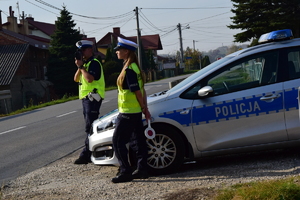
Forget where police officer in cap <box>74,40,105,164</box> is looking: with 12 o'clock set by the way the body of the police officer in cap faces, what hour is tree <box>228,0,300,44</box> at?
The tree is roughly at 4 o'clock from the police officer in cap.

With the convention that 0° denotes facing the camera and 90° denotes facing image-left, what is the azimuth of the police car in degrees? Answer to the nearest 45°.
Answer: approximately 90°

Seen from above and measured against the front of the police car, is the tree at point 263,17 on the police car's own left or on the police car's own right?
on the police car's own right

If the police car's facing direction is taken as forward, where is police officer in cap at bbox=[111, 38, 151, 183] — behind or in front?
in front

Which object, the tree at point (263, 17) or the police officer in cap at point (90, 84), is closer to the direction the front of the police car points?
the police officer in cap

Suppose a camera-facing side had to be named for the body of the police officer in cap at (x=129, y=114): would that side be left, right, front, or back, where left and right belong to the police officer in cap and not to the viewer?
left

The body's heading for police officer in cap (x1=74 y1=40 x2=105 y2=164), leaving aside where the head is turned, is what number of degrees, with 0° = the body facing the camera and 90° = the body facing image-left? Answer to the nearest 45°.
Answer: approximately 90°

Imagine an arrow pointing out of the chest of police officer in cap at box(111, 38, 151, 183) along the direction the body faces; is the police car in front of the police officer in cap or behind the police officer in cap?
behind

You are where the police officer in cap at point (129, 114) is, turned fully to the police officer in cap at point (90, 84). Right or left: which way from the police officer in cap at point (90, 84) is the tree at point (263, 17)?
right

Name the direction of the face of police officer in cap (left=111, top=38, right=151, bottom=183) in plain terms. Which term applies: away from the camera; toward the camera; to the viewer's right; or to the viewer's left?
to the viewer's left

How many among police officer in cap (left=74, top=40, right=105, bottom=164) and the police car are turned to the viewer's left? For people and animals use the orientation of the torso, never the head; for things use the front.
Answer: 2

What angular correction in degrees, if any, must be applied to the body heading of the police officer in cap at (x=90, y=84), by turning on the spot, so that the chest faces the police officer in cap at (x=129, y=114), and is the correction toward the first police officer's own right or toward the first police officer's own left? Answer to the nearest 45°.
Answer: approximately 90° to the first police officer's own left
